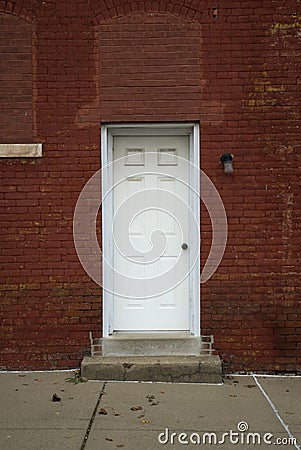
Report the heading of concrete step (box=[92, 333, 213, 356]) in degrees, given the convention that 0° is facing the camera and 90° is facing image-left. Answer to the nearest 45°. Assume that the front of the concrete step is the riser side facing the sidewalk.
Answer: approximately 0°

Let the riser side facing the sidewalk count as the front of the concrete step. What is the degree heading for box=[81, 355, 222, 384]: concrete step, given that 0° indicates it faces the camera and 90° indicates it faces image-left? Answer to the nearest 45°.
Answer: approximately 0°

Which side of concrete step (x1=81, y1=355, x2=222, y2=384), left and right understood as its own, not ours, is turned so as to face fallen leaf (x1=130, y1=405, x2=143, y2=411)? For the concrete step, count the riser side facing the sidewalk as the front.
front

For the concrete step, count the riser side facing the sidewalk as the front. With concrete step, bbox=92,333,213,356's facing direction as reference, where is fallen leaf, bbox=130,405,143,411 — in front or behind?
in front
